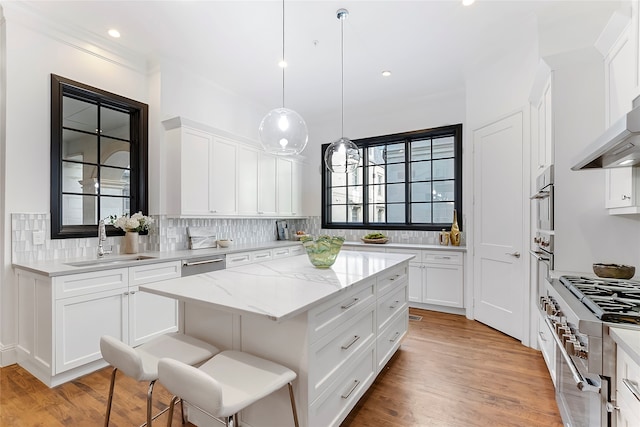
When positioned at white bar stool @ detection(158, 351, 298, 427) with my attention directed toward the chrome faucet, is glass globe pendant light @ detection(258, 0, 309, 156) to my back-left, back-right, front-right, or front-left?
front-right

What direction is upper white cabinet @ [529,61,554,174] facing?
to the viewer's left

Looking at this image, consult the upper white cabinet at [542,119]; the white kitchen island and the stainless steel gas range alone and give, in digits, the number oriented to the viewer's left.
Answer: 2

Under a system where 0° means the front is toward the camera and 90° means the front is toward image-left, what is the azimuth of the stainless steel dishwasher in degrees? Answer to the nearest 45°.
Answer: approximately 315°

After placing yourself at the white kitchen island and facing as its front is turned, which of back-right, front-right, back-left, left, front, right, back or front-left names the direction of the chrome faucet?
back

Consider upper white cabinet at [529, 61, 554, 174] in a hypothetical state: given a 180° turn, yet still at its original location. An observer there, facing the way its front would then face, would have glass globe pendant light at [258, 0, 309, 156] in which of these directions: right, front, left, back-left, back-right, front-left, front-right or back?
back-right

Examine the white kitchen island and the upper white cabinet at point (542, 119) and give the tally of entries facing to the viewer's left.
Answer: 1

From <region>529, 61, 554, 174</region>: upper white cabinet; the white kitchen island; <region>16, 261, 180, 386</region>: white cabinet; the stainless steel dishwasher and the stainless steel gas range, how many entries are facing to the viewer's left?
2

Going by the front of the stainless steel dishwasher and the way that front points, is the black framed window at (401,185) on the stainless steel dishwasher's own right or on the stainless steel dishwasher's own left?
on the stainless steel dishwasher's own left

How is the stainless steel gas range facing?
to the viewer's left

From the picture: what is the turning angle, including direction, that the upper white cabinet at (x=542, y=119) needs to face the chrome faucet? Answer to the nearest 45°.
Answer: approximately 45° to its left

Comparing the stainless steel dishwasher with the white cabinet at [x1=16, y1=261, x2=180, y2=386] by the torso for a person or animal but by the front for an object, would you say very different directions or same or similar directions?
same or similar directions

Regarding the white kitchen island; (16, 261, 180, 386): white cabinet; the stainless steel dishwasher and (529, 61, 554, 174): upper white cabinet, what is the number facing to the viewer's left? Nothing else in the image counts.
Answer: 1
